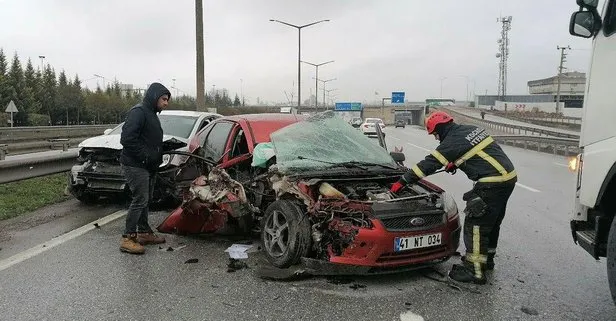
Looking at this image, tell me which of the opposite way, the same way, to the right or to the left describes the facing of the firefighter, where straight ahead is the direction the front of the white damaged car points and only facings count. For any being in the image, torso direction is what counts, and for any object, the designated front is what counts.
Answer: to the right

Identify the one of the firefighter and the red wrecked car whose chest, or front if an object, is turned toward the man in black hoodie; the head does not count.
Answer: the firefighter

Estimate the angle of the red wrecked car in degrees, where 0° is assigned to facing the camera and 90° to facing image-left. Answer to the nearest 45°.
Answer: approximately 315°

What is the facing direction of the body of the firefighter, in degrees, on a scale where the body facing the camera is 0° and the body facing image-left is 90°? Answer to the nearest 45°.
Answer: approximately 90°

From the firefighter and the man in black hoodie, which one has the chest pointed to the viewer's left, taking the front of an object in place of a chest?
the firefighter

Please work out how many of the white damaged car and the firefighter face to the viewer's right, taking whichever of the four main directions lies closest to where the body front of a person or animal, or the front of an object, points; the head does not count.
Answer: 0

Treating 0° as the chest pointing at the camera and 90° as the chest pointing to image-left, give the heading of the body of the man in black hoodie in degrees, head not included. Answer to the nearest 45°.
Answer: approximately 270°

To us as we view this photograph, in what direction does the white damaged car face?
facing the viewer and to the left of the viewer

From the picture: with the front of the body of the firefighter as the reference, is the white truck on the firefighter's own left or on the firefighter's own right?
on the firefighter's own left

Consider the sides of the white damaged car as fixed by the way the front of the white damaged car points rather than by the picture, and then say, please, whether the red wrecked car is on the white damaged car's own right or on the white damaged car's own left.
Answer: on the white damaged car's own left

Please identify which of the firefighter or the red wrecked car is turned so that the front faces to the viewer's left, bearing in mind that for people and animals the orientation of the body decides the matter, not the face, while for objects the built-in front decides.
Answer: the firefighter

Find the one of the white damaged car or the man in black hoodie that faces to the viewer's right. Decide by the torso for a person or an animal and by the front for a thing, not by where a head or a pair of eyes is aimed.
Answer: the man in black hoodie

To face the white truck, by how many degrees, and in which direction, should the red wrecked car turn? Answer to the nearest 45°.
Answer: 0° — it already faces it

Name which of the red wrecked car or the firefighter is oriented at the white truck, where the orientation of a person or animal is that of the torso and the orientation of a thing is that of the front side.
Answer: the red wrecked car

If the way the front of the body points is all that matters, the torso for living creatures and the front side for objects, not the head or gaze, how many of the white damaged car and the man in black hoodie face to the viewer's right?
1
